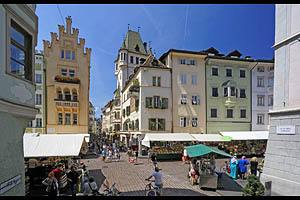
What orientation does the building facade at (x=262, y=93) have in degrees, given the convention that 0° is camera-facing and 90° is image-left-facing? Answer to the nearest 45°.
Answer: approximately 0°

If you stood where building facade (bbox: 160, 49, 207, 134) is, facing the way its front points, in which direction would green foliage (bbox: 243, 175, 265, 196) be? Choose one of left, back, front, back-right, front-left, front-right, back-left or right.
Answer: front

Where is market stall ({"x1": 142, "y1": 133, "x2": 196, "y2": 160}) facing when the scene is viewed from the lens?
facing the viewer

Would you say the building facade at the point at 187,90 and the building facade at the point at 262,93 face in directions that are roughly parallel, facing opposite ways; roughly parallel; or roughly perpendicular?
roughly parallel

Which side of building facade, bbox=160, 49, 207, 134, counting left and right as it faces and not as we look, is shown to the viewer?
front

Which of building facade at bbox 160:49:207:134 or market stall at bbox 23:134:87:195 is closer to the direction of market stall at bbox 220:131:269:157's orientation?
the market stall

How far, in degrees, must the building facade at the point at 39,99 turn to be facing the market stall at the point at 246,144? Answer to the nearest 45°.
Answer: approximately 45° to its left

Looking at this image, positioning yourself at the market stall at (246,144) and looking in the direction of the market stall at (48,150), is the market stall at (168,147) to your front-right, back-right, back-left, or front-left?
front-right

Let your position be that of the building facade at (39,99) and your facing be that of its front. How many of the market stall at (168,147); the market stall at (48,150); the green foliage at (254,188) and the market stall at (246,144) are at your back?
0
